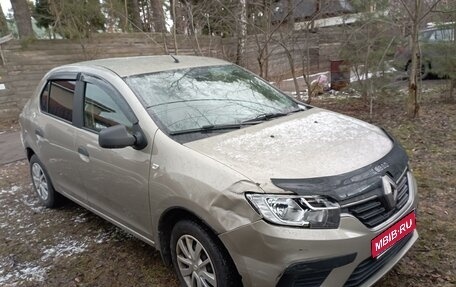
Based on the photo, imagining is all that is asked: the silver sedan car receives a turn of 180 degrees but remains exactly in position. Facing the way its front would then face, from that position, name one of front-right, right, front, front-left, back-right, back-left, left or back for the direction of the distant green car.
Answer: right

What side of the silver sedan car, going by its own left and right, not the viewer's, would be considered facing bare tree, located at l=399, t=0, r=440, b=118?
left

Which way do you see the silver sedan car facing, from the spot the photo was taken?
facing the viewer and to the right of the viewer
